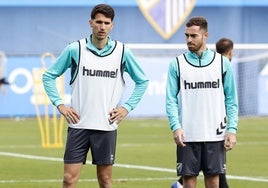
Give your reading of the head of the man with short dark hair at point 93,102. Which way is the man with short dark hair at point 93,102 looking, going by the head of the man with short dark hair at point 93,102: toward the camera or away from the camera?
toward the camera

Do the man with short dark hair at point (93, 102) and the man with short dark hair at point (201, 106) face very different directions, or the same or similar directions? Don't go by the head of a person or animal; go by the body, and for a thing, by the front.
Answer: same or similar directions

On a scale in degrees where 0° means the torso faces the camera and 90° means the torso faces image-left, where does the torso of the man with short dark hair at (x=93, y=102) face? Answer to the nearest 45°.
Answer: approximately 0°

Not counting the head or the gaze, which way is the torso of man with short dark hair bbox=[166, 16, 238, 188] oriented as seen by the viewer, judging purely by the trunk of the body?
toward the camera

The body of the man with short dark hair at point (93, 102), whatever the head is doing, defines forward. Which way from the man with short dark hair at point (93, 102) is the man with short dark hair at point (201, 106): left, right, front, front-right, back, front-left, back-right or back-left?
left

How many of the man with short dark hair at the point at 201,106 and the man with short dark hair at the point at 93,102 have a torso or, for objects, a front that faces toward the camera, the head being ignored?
2

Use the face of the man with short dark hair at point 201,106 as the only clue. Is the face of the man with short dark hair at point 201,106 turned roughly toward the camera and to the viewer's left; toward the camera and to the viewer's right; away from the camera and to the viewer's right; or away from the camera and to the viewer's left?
toward the camera and to the viewer's left

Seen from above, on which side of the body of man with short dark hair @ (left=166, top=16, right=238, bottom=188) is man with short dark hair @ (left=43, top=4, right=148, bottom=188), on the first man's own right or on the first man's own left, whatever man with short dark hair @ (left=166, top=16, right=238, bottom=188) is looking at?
on the first man's own right
